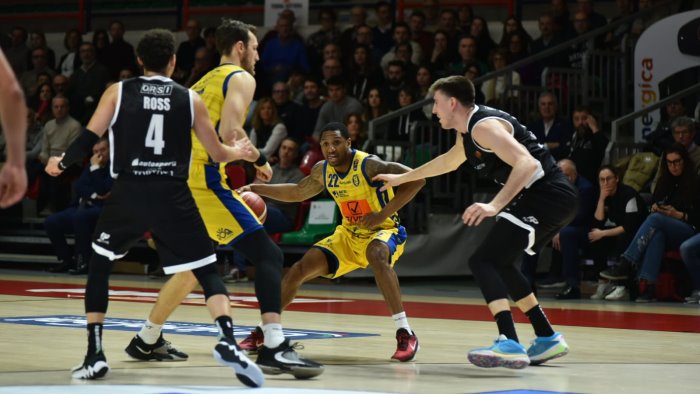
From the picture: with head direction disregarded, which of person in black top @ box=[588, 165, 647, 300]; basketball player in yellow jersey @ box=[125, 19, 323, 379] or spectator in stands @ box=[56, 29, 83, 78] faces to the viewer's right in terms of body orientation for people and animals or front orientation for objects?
the basketball player in yellow jersey

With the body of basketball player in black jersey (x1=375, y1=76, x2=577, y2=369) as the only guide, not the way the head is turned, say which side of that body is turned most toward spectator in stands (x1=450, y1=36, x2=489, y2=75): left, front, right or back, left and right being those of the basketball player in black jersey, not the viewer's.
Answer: right

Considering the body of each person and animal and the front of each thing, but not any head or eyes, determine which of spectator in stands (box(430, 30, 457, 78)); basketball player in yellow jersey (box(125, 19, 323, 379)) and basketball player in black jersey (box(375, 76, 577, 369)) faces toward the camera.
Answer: the spectator in stands

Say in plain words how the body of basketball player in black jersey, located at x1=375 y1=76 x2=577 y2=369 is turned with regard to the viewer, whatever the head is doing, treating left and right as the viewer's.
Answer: facing to the left of the viewer

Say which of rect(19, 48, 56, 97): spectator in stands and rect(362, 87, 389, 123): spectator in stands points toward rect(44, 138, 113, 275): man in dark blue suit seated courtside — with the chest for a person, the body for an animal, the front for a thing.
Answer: rect(19, 48, 56, 97): spectator in stands

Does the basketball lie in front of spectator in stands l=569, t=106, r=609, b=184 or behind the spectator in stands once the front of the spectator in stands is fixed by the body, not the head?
in front

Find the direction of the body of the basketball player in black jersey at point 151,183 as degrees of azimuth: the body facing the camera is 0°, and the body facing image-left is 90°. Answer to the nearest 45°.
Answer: approximately 180°

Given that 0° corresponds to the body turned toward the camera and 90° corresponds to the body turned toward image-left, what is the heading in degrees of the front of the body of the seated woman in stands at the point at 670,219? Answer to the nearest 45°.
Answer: approximately 45°

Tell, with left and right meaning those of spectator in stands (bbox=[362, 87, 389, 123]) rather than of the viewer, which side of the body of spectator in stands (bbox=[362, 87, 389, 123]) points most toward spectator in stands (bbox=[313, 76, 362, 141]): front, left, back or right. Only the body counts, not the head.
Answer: right

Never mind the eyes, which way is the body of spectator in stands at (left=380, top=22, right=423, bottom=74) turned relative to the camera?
toward the camera

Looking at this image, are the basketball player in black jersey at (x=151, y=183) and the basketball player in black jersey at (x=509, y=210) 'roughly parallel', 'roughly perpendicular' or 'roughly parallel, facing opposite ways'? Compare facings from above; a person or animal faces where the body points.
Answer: roughly perpendicular

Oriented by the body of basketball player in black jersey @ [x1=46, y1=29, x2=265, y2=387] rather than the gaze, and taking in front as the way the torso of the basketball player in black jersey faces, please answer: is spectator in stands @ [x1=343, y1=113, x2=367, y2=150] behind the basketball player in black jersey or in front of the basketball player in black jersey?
in front

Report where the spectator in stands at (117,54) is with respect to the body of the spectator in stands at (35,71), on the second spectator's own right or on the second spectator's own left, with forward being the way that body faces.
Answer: on the second spectator's own left

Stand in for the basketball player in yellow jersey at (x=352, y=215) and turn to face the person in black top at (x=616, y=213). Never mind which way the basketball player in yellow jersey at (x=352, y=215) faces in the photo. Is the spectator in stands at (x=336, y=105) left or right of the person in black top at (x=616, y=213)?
left
